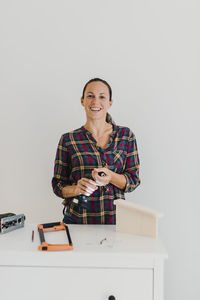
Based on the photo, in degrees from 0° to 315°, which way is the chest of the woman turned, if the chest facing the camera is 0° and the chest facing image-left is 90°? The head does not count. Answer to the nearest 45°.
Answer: approximately 0°
